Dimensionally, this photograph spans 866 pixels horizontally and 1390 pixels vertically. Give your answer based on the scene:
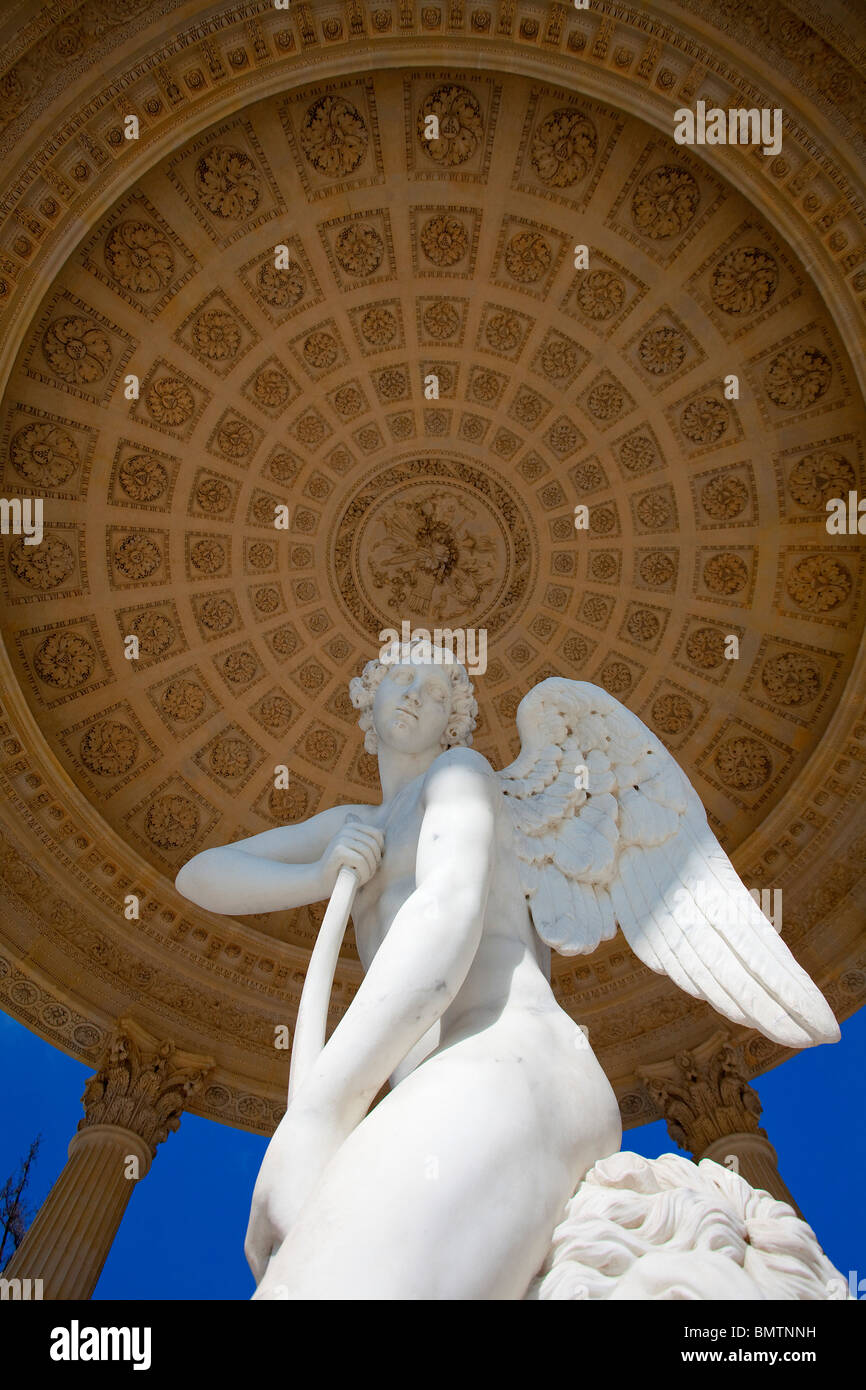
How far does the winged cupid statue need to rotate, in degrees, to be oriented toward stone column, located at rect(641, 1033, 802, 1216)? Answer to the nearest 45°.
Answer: approximately 135° to its right

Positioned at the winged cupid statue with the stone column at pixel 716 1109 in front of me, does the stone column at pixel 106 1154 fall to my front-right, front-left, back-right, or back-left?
front-left

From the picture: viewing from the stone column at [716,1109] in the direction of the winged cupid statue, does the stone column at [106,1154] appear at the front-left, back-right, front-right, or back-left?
front-right

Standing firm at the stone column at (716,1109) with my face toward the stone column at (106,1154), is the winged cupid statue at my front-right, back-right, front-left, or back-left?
front-left
